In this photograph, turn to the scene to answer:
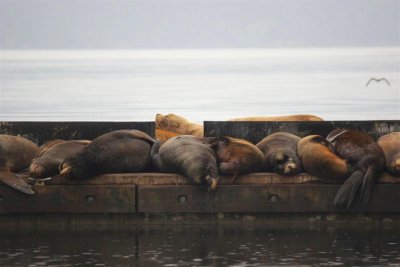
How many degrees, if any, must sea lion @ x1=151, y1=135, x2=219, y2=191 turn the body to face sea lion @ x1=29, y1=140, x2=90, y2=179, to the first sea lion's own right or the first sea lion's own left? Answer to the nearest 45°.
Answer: approximately 135° to the first sea lion's own right

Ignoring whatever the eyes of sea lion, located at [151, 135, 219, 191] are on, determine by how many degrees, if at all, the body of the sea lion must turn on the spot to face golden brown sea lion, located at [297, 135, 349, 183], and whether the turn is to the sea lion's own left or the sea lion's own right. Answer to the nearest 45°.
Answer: approximately 45° to the sea lion's own left

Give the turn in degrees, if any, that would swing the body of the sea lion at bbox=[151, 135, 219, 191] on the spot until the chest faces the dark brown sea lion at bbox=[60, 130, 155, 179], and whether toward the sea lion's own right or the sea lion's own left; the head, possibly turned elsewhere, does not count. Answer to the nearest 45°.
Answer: approximately 135° to the sea lion's own right

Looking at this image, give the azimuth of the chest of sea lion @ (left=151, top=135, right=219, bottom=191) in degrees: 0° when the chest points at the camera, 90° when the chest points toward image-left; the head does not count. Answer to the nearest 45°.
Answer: approximately 315°

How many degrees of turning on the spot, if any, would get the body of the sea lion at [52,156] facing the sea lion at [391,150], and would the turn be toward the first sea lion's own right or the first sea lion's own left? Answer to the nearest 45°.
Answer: approximately 135° to the first sea lion's own left

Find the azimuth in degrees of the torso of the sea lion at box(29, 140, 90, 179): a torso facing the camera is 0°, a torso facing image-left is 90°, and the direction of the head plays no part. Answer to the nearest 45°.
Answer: approximately 45°

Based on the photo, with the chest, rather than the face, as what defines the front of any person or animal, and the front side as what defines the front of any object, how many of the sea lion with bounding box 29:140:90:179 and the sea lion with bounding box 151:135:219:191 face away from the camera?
0

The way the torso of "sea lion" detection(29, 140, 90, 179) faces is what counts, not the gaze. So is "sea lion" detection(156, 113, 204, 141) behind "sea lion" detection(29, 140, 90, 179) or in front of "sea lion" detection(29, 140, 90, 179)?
behind

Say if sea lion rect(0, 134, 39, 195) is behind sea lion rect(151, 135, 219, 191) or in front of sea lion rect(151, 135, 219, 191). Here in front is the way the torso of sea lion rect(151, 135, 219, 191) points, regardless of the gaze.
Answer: behind
